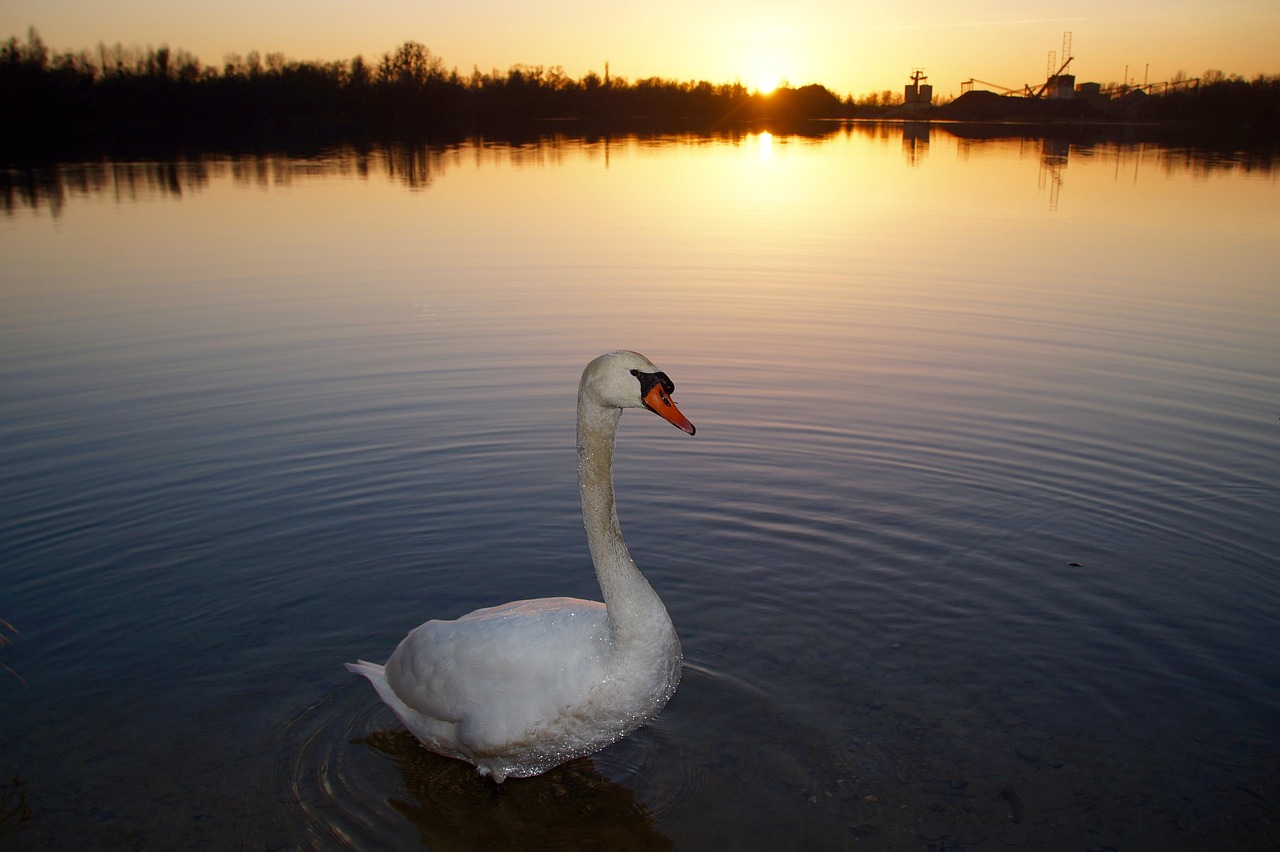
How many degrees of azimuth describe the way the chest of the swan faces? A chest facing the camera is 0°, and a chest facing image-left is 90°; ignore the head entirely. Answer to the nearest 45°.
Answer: approximately 270°
